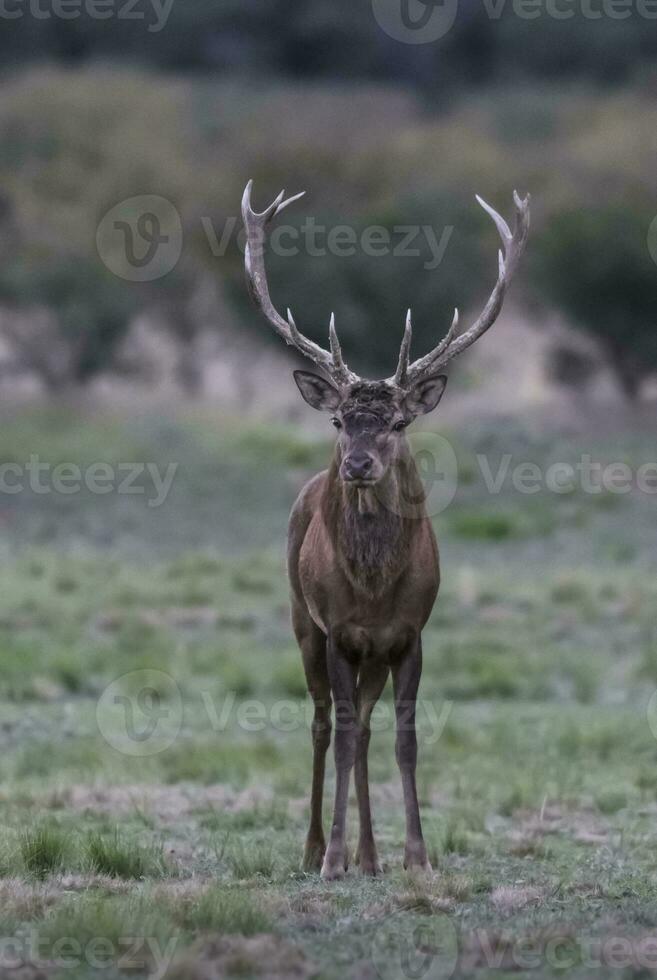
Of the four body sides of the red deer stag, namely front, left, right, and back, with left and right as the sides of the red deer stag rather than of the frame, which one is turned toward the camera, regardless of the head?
front

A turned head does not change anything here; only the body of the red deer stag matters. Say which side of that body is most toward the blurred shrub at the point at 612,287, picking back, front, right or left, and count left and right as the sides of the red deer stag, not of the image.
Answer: back

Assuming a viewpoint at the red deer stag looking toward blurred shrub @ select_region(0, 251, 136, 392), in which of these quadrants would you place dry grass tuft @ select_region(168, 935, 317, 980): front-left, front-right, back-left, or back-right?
back-left

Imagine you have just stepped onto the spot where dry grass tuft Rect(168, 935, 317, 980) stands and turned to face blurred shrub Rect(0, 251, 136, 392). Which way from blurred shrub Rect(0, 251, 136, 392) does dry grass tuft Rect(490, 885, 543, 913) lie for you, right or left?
right

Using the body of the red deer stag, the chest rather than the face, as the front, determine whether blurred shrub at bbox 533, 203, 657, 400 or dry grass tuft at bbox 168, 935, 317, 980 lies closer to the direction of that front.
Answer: the dry grass tuft

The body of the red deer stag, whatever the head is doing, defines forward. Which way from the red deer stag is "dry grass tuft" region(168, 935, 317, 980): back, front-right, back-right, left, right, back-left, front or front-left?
front

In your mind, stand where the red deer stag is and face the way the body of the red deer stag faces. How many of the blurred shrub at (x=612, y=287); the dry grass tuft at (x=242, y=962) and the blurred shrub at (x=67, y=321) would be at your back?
2

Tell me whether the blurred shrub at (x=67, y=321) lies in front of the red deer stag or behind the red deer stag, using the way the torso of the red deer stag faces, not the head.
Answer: behind

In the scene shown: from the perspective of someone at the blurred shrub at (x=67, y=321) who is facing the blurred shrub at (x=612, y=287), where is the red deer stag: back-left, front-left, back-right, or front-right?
front-right
